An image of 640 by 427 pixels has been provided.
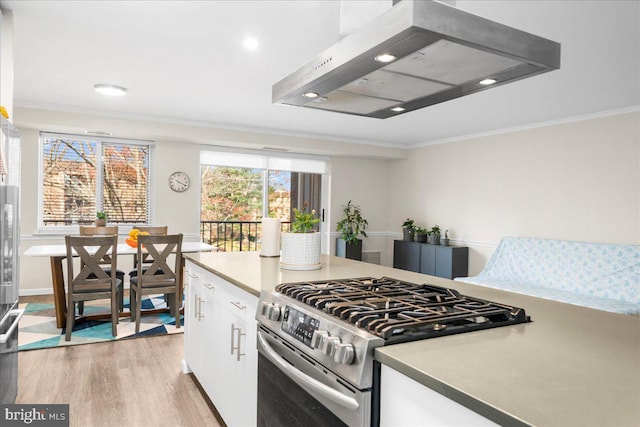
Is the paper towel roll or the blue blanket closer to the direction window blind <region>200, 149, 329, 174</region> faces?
the paper towel roll

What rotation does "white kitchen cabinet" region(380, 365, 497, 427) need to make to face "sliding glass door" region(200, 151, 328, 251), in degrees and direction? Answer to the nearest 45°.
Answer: approximately 90° to its right

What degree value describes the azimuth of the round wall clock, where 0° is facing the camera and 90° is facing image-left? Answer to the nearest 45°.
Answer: approximately 0°

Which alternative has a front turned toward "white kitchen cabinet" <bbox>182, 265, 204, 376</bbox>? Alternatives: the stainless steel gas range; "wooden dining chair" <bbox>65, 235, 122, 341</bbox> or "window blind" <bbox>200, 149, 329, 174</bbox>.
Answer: the window blind

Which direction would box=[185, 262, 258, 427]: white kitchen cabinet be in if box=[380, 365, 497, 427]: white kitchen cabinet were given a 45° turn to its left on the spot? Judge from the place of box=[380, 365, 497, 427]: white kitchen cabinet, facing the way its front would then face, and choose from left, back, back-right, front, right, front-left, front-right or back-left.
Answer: back-right

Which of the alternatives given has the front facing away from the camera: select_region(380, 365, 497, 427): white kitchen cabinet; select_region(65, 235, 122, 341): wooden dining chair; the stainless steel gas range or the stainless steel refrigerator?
the wooden dining chair

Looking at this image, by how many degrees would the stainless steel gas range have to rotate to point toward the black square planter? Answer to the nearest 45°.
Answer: approximately 135° to its right

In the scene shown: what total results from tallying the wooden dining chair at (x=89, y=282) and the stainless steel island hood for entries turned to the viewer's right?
0

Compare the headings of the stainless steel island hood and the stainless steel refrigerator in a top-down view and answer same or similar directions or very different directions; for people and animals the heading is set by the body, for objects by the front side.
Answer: very different directions

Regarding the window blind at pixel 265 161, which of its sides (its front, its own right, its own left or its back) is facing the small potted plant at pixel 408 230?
left

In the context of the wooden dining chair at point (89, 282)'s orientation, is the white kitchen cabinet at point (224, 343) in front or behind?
behind

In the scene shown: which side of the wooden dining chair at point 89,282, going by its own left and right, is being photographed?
back

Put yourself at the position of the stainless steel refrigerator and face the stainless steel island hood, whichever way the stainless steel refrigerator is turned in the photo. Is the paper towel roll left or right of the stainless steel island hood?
left

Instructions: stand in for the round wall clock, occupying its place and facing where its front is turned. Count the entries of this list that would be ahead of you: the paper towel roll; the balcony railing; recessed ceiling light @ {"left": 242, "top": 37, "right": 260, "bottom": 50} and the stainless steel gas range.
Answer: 3
